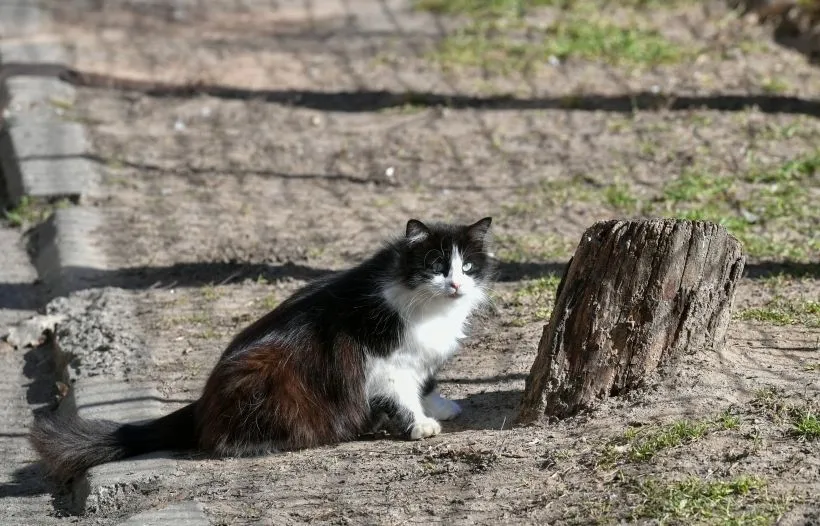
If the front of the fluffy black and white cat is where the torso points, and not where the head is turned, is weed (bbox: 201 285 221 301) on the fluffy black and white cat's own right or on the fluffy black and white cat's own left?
on the fluffy black and white cat's own left

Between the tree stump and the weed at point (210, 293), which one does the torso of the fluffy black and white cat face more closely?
the tree stump

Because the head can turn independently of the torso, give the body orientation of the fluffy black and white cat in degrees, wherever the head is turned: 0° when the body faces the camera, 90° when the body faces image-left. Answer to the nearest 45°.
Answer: approximately 270°

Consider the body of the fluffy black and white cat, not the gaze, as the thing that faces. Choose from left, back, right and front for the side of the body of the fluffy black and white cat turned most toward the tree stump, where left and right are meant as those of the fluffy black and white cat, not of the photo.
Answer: front

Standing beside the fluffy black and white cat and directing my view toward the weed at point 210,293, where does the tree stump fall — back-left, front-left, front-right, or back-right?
back-right
